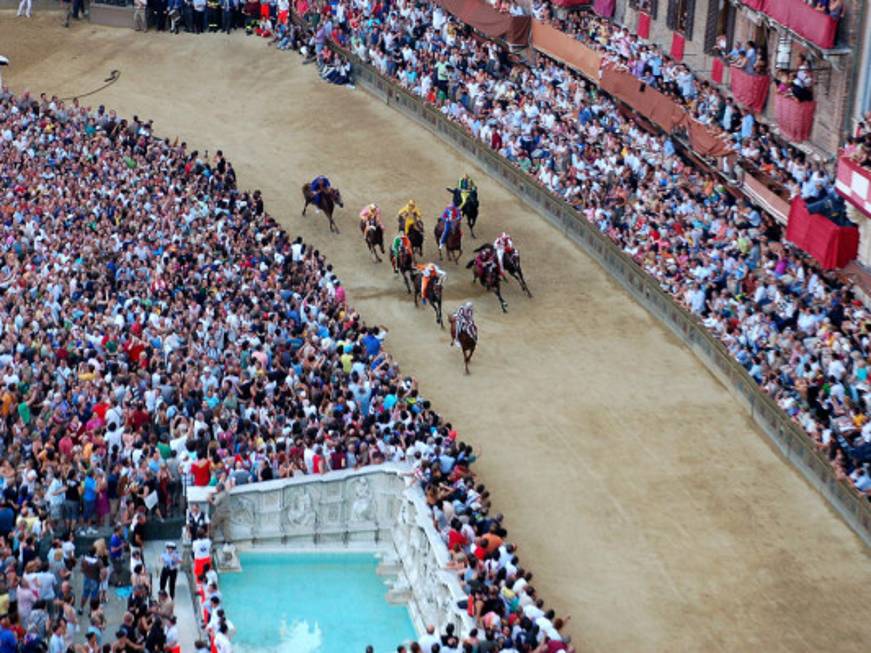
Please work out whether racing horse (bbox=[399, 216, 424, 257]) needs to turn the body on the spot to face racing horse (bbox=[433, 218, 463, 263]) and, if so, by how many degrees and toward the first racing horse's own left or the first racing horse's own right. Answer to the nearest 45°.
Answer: approximately 90° to the first racing horse's own left

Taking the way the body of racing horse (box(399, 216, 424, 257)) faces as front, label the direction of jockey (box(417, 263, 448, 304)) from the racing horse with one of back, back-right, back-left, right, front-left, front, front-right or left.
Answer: front

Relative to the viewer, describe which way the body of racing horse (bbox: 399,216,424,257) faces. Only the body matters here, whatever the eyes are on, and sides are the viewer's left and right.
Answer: facing the viewer

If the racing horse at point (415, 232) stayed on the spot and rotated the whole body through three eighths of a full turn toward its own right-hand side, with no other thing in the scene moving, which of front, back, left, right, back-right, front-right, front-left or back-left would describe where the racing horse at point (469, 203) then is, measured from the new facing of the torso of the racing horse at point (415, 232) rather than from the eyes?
right

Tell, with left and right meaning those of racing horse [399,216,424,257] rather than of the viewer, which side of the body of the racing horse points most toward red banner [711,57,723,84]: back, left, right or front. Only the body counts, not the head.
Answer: left

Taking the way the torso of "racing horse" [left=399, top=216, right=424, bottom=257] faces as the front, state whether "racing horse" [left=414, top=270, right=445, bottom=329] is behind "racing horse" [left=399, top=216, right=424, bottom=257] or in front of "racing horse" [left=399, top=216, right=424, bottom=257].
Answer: in front

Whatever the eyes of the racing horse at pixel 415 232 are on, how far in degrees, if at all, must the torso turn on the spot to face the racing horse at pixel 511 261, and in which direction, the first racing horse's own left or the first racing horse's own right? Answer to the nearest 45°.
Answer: approximately 45° to the first racing horse's own left

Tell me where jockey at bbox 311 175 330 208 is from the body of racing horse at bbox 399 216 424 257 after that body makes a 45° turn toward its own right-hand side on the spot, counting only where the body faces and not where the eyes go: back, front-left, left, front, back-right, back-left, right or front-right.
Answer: right

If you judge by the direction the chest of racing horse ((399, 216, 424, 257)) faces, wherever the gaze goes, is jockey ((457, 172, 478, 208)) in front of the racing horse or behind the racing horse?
behind

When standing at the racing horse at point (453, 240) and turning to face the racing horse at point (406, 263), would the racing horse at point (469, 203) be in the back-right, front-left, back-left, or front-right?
back-right

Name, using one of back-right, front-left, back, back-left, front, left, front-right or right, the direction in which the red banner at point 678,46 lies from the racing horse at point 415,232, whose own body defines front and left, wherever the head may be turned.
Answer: back-left

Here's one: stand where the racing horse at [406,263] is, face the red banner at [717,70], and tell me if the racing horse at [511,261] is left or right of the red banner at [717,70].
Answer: right

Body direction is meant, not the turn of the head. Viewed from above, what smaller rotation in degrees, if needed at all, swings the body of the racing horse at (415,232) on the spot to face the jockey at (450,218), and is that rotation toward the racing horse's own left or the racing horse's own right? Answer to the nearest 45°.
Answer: approximately 90° to the racing horse's own left

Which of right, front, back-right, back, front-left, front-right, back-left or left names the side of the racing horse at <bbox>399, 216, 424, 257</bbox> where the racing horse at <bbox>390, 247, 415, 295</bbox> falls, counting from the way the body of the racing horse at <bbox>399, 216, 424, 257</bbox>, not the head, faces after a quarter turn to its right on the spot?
left

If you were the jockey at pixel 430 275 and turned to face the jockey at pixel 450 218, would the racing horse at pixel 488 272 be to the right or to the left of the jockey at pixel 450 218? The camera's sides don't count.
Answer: right

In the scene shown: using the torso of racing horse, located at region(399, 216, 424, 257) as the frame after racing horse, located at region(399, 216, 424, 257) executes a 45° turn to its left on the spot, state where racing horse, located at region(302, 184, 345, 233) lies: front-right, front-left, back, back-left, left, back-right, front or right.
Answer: back

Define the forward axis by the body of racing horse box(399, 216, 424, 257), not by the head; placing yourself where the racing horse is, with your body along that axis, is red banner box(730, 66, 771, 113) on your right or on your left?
on your left

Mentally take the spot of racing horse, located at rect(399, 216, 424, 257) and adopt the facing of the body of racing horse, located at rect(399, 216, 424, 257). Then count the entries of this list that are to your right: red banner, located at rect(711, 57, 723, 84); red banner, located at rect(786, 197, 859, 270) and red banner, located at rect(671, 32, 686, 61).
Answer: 0
